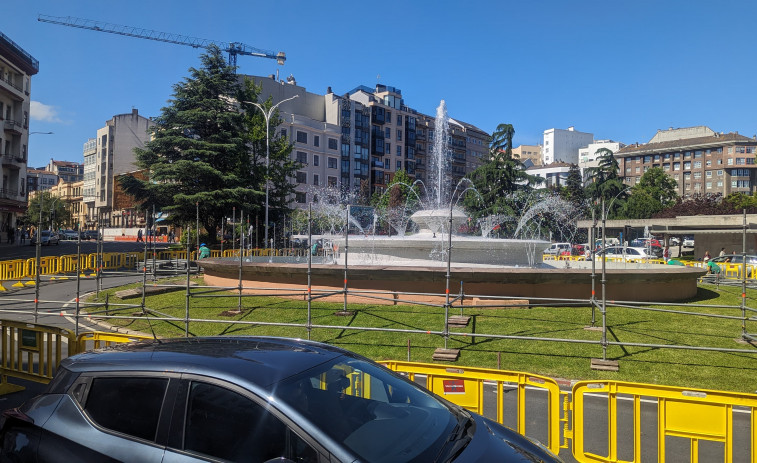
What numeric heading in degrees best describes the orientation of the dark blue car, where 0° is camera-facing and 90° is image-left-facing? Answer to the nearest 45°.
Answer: approximately 315°

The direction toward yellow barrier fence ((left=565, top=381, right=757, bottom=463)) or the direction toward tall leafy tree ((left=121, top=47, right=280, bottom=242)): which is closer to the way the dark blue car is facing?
the yellow barrier fence

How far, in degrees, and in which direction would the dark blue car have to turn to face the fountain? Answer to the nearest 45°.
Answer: approximately 90° to its left

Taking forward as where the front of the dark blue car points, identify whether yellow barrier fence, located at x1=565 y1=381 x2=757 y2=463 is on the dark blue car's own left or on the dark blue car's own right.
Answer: on the dark blue car's own left

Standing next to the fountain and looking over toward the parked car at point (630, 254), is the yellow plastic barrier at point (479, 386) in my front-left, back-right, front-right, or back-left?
back-right

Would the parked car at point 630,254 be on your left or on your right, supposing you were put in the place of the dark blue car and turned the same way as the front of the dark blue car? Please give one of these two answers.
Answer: on your left

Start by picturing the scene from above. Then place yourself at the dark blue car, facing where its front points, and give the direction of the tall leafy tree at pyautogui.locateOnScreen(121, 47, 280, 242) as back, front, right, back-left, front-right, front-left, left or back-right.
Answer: back-left

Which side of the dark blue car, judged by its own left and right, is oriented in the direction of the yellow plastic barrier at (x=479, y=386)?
left
